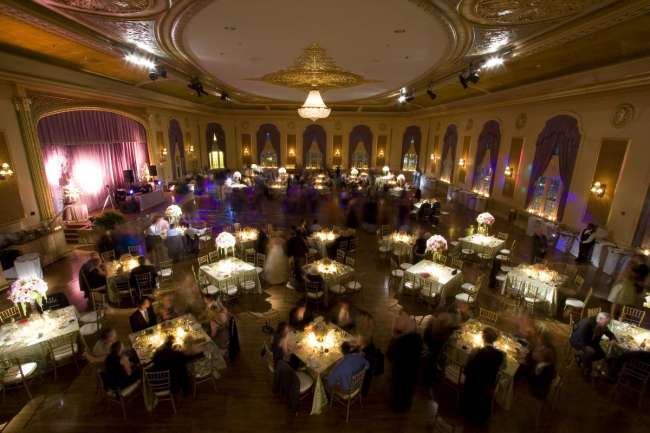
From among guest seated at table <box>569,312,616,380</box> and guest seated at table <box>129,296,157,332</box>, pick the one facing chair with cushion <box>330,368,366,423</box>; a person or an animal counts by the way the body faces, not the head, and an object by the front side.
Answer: guest seated at table <box>129,296,157,332</box>

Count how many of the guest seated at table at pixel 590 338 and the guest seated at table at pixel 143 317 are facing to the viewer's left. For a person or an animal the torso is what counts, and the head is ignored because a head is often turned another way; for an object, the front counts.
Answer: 0

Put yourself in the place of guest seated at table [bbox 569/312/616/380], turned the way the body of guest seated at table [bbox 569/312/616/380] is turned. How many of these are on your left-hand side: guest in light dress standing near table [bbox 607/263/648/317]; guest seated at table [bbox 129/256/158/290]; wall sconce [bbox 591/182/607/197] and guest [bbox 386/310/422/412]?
2

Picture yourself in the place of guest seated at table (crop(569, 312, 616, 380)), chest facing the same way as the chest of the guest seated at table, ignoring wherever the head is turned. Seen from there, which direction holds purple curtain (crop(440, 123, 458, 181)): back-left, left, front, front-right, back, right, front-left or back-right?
back-left

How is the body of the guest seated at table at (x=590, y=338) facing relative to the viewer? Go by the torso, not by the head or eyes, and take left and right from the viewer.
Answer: facing to the right of the viewer

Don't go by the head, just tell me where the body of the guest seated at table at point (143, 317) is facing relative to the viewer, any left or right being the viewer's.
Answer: facing the viewer and to the right of the viewer

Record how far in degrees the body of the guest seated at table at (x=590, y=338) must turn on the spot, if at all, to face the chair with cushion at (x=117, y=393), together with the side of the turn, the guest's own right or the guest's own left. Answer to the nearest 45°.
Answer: approximately 135° to the guest's own right

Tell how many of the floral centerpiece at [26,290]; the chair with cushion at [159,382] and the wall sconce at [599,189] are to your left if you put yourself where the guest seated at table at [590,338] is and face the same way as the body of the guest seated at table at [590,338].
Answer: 1

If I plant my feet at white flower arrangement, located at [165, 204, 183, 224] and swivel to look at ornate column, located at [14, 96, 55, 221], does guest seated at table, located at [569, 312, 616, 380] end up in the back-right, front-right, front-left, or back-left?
back-left

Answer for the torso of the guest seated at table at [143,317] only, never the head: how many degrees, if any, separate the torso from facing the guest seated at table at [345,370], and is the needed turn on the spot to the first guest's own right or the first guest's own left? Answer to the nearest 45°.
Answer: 0° — they already face them

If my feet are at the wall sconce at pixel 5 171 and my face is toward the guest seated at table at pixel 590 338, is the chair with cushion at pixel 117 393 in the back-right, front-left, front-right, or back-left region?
front-right

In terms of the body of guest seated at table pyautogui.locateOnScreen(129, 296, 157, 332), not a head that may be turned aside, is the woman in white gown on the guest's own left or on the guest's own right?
on the guest's own left

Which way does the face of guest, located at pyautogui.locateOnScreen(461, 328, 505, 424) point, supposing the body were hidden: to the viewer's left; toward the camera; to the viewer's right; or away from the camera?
away from the camera

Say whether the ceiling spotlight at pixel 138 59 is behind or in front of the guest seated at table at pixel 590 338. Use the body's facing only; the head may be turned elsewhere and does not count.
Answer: behind

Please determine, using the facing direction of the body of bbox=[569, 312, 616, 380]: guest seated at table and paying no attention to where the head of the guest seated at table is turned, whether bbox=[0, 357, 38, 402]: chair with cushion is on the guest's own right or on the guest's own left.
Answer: on the guest's own right

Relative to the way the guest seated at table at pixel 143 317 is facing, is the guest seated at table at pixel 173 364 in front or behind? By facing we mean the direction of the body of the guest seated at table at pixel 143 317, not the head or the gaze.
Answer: in front

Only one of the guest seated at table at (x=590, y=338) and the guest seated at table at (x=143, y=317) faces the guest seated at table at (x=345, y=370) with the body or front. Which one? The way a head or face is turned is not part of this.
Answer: the guest seated at table at (x=143, y=317)

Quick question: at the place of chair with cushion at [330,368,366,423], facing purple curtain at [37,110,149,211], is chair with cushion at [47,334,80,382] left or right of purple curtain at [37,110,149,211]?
left
